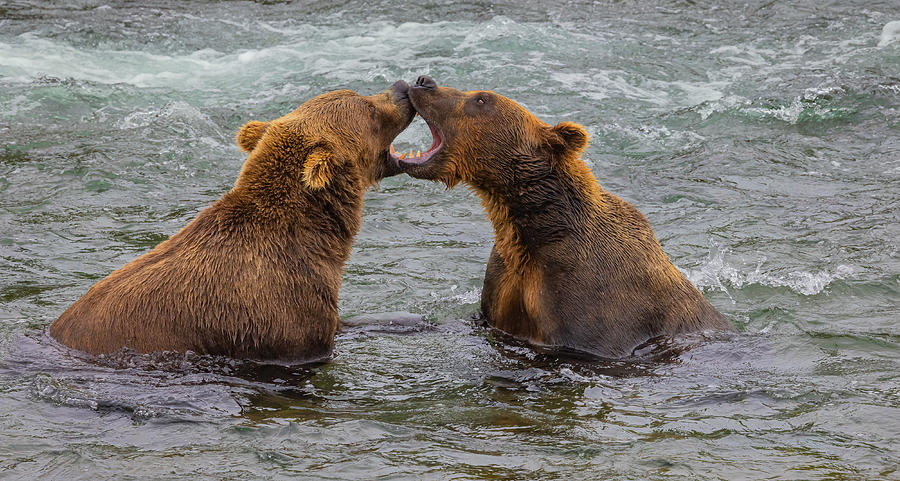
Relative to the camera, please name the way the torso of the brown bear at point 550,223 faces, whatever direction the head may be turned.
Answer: to the viewer's left
